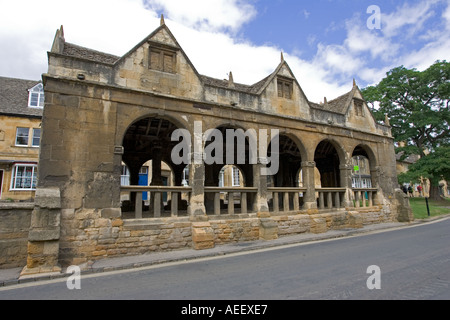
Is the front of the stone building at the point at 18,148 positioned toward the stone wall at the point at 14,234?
yes

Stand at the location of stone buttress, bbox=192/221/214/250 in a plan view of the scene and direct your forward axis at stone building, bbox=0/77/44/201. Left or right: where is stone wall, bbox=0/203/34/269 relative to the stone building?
left

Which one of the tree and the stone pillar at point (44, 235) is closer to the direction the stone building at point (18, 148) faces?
the stone pillar

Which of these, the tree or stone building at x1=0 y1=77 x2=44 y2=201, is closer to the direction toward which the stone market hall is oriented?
the tree

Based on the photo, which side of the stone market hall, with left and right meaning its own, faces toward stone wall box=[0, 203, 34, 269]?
right

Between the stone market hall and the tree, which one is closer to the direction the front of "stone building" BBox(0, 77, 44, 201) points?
the stone market hall

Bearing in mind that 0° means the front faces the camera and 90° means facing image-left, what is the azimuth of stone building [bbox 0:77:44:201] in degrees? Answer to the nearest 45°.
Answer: approximately 0°

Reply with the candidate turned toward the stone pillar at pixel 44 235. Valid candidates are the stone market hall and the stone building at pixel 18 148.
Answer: the stone building

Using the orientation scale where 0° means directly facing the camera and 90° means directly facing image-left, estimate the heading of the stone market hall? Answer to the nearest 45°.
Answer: approximately 315°

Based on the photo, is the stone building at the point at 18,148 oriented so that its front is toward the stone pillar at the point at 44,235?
yes

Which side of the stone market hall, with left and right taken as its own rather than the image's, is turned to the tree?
left

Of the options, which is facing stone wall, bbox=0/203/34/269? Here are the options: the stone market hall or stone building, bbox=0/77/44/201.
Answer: the stone building
